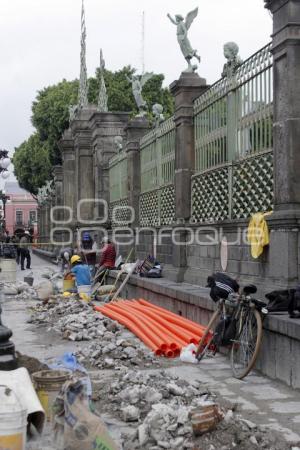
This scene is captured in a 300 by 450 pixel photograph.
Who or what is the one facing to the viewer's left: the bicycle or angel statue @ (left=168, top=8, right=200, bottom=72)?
the angel statue

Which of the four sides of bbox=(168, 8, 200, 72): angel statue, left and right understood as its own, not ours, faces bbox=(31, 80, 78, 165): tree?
right

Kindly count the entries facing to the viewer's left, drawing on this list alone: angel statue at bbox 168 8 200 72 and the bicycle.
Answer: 1

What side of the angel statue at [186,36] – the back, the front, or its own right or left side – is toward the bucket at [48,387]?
left

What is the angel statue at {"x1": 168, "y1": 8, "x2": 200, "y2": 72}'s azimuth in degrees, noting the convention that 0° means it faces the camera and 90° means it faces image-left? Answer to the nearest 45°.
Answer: approximately 90°
